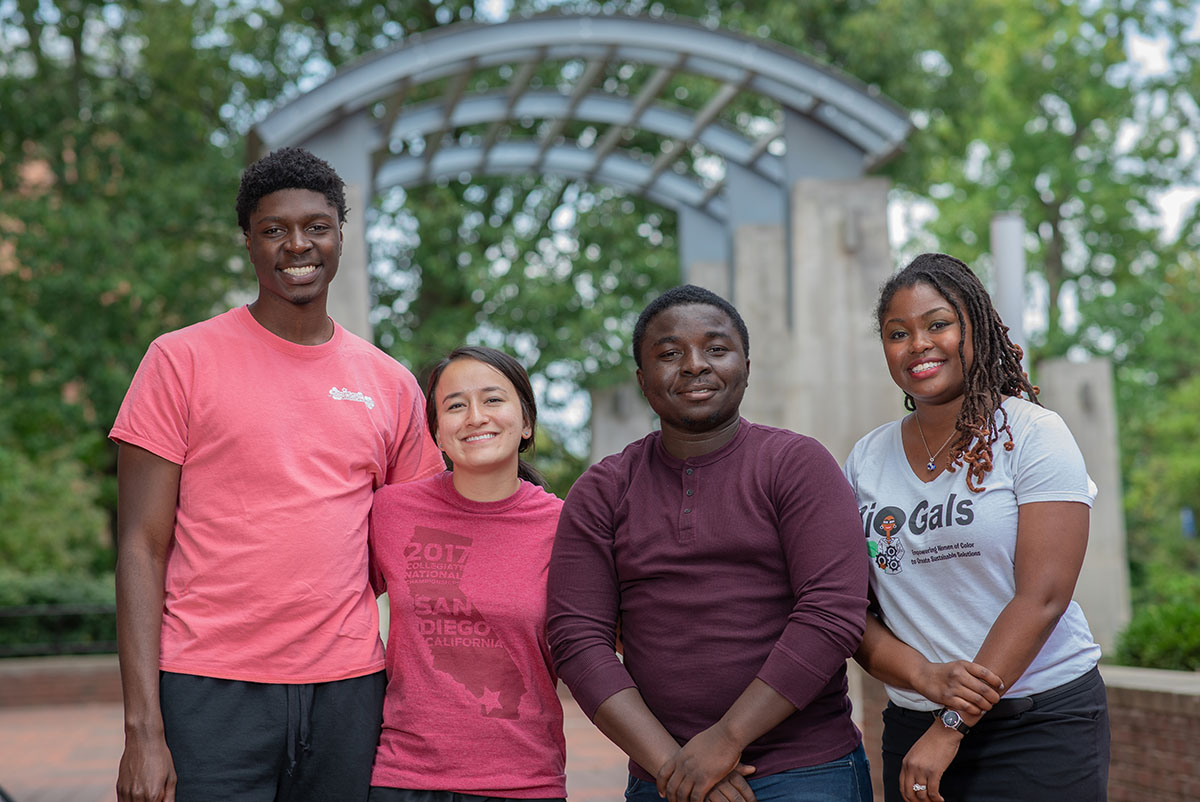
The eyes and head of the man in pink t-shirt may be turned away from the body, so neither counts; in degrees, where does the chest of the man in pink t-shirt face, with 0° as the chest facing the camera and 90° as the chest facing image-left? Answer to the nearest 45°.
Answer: approximately 0°

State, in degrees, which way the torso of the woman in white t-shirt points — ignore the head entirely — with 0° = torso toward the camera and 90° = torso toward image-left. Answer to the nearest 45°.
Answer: approximately 45°

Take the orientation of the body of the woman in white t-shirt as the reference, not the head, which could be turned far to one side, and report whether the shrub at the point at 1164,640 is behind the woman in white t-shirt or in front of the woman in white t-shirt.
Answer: behind

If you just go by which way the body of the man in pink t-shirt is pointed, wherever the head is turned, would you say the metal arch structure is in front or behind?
behind

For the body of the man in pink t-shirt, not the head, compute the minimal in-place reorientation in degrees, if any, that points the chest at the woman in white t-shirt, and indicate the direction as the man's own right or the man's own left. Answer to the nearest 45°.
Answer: approximately 90° to the man's own left

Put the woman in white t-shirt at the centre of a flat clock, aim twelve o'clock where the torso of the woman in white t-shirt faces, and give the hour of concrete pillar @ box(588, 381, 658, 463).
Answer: The concrete pillar is roughly at 4 o'clock from the woman in white t-shirt.

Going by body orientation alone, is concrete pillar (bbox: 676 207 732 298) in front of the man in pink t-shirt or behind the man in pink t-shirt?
behind

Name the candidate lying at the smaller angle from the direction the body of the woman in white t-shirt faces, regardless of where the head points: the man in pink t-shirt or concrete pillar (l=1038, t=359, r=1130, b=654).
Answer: the man in pink t-shirt
